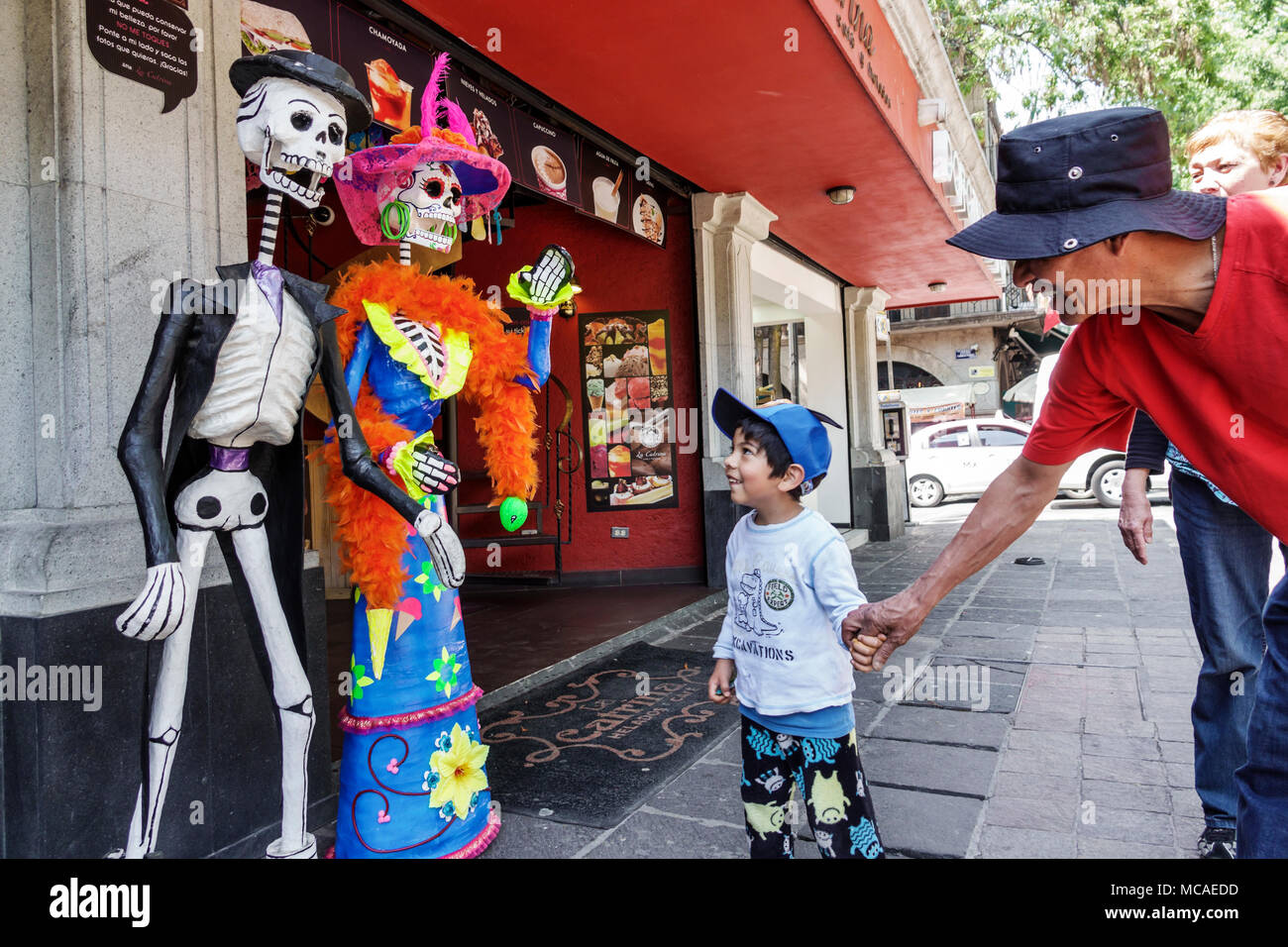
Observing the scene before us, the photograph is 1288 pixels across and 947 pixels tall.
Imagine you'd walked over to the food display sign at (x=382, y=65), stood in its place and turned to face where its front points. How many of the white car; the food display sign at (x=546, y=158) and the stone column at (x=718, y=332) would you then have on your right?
0

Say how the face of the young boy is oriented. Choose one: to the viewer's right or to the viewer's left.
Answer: to the viewer's left

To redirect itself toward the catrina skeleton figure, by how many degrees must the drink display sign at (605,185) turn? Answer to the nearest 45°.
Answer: approximately 45° to its right

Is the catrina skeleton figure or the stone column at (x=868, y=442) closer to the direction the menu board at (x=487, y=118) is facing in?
the catrina skeleton figure

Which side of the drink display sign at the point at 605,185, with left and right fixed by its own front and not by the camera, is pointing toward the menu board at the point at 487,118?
right

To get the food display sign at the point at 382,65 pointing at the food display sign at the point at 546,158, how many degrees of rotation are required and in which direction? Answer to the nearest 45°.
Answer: approximately 90° to its left

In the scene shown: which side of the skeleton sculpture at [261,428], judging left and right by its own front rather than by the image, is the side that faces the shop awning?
left

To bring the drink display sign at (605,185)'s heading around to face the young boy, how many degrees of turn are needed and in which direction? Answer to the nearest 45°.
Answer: approximately 45° to its right

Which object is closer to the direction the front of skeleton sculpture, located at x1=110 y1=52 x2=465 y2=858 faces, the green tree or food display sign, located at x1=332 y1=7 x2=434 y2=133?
the green tree

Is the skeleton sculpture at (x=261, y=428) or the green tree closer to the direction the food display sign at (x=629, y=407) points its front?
the skeleton sculpture

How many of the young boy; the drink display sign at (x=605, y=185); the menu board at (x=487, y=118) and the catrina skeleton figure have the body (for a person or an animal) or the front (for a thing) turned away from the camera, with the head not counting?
0

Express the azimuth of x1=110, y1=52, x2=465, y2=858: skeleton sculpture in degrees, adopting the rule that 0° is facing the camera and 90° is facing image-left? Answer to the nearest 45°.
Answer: approximately 315°

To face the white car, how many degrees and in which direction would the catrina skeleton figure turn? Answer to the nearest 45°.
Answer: approximately 90° to its left

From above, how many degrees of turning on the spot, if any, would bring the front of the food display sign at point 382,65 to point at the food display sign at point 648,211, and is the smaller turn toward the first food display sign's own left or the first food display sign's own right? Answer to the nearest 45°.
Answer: approximately 90° to the first food display sign's own left

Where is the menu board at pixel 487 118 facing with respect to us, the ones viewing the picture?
facing the viewer and to the right of the viewer

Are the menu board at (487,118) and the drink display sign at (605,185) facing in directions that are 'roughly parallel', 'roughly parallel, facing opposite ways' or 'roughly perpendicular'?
roughly parallel

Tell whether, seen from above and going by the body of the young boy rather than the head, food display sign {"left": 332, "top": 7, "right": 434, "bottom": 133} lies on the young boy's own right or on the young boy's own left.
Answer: on the young boy's own right
